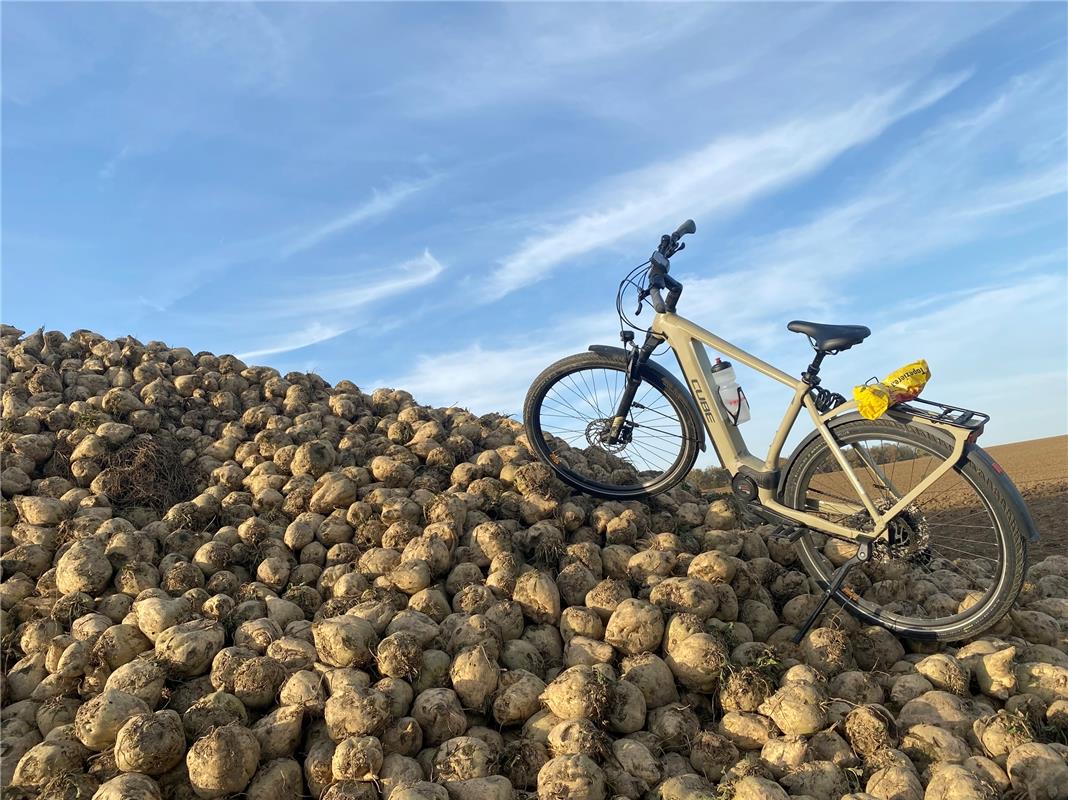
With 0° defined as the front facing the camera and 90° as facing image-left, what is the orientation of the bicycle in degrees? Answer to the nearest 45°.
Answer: approximately 135°
